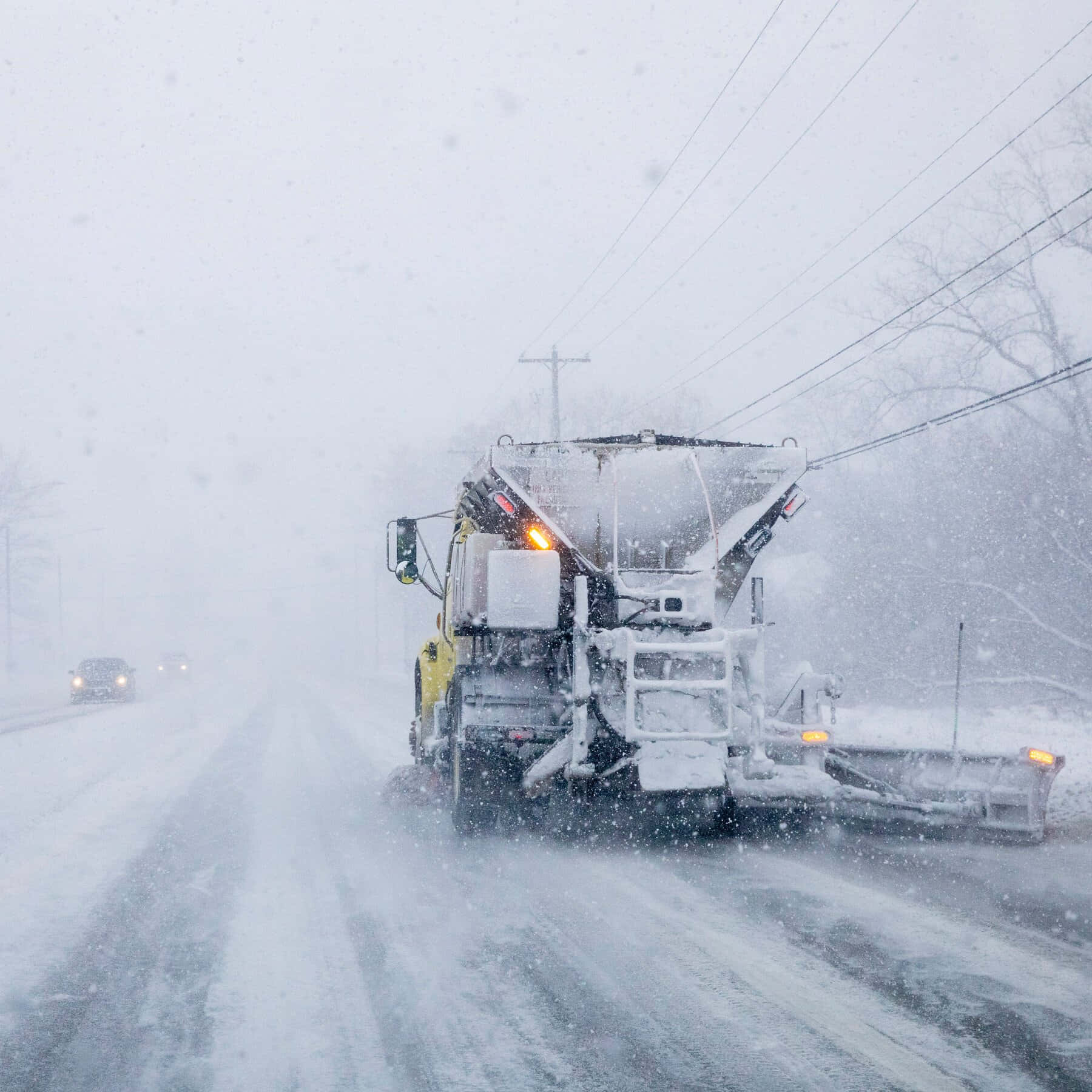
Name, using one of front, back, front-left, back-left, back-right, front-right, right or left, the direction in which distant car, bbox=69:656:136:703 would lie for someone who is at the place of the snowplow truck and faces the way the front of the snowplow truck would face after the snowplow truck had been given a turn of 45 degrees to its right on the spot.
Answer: left

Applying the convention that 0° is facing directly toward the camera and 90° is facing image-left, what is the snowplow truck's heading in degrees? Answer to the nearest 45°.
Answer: approximately 180°

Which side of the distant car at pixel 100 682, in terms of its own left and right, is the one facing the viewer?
front
